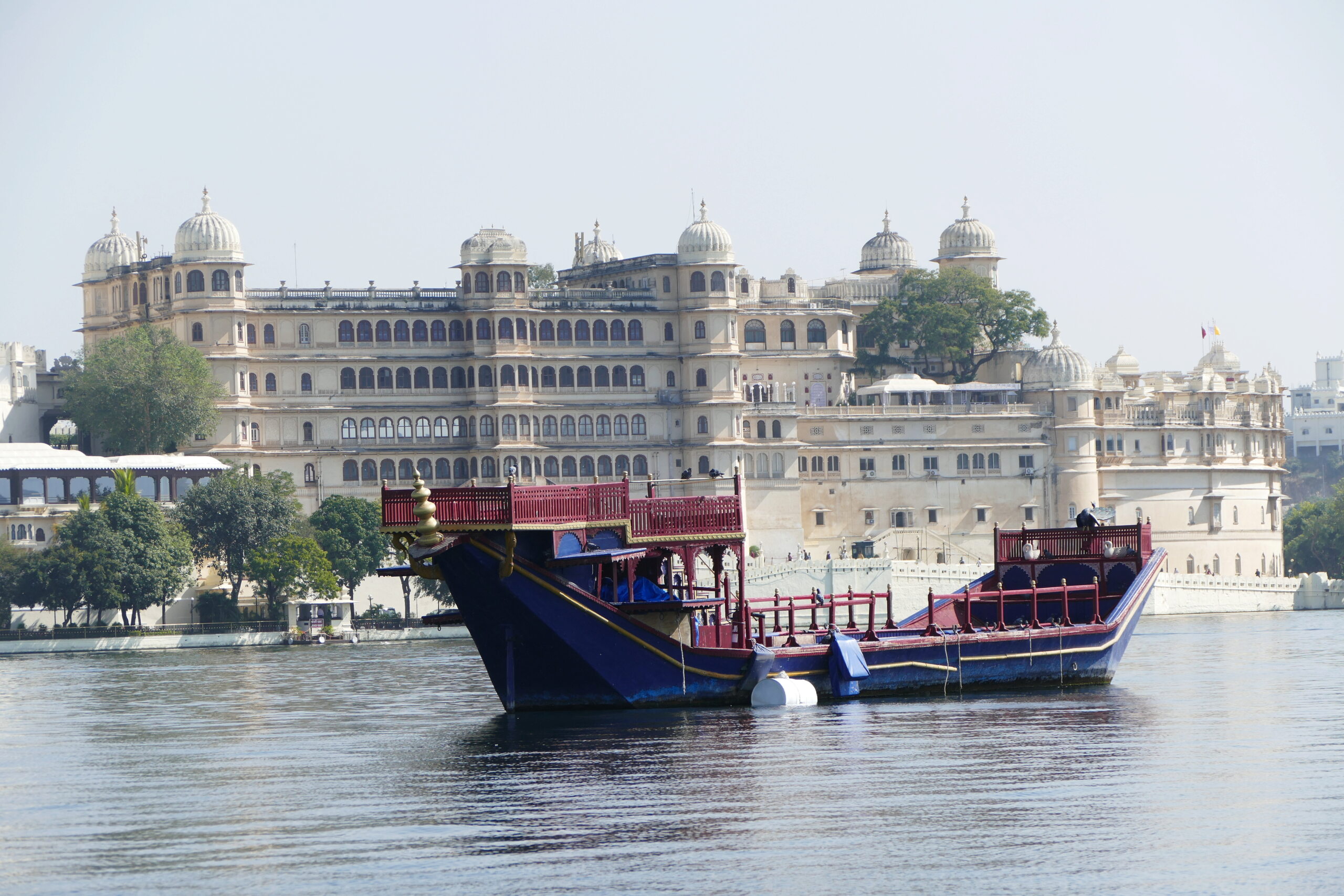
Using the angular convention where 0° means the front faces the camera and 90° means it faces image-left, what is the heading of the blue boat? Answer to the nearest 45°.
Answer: approximately 45°
